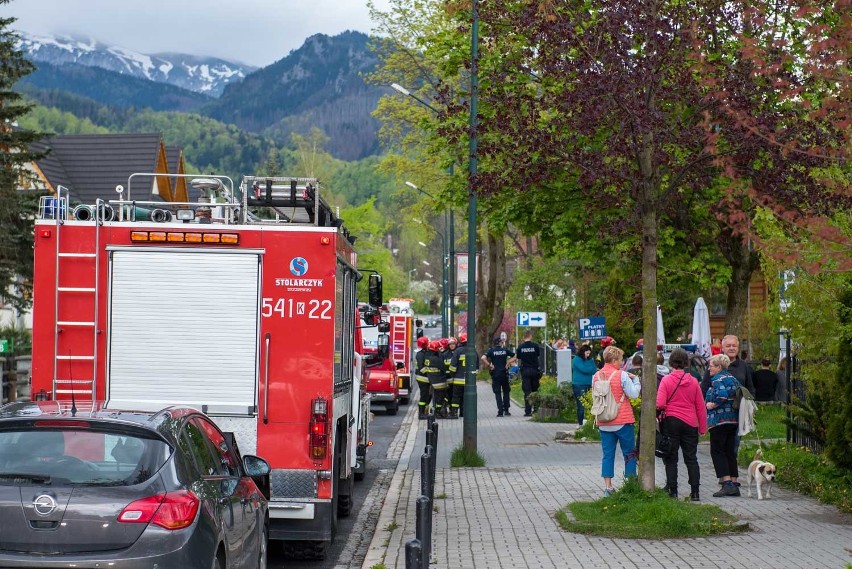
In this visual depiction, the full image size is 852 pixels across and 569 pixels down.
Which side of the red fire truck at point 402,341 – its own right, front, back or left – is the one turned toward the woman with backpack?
back

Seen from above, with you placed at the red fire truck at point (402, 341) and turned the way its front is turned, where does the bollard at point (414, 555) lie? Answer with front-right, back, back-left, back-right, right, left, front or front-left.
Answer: back

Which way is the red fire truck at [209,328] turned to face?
away from the camera

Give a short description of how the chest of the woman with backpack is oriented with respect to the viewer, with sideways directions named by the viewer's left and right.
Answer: facing away from the viewer and to the right of the viewer

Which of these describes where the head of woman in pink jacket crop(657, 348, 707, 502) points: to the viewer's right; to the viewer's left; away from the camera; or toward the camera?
away from the camera

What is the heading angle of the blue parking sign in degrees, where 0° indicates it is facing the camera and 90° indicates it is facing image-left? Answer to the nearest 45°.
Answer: approximately 0°

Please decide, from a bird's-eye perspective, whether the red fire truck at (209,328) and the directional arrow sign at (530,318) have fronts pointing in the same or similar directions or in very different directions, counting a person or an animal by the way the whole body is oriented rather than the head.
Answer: very different directions

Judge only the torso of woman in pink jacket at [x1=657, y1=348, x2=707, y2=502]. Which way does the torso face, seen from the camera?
away from the camera
